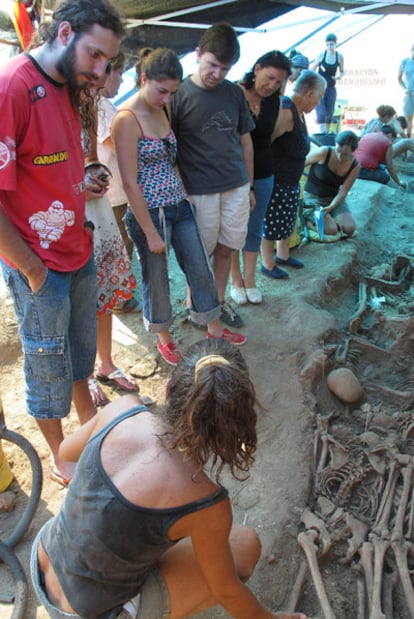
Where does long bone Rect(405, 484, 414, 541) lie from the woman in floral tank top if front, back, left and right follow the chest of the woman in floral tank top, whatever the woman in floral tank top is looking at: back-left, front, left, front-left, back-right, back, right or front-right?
front

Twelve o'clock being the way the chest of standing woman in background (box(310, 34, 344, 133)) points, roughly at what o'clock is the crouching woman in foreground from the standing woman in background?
The crouching woman in foreground is roughly at 12 o'clock from the standing woman in background.

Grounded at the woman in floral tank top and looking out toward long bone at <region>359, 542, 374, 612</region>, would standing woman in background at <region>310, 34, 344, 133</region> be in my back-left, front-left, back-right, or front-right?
back-left

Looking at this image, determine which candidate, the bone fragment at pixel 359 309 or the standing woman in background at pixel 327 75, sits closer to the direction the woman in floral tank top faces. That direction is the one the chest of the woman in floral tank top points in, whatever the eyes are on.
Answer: the bone fragment

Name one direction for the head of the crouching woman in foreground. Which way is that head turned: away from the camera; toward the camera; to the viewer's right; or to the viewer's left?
away from the camera

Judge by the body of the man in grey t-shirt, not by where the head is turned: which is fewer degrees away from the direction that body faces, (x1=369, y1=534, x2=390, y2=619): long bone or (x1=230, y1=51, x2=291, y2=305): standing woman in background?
the long bone

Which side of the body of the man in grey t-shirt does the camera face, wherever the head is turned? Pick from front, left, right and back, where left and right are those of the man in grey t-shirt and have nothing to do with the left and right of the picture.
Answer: front

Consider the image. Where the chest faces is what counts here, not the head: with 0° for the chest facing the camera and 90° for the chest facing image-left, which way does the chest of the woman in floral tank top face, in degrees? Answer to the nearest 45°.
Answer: approximately 315°

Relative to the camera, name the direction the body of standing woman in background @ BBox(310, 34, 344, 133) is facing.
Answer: toward the camera

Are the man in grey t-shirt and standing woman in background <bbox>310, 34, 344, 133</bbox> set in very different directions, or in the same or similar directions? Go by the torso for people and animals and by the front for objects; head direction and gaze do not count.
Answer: same or similar directions

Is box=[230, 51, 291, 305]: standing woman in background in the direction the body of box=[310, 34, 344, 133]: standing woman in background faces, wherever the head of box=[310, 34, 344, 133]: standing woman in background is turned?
yes

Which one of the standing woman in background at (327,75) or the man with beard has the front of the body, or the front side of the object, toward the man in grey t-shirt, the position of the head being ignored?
the standing woman in background

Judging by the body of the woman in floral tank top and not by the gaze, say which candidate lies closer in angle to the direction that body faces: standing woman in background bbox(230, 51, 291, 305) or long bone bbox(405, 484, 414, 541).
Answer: the long bone

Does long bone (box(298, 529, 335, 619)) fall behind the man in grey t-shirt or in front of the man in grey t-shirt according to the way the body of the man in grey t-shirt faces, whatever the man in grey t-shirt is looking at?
in front

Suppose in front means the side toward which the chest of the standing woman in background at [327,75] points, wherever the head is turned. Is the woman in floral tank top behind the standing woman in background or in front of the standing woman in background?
in front

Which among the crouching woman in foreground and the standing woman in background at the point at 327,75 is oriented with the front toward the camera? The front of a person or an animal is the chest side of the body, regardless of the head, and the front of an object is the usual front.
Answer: the standing woman in background

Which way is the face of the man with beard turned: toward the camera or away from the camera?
toward the camera
